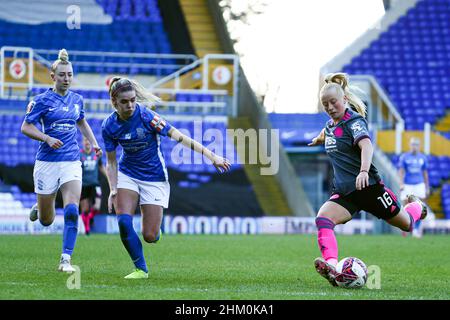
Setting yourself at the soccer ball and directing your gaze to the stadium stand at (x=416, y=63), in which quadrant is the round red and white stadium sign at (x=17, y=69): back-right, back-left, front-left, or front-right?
front-left

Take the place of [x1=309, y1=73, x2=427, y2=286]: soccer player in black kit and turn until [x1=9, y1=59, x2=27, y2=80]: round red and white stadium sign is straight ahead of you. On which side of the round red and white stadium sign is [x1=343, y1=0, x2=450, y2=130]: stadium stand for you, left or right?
right

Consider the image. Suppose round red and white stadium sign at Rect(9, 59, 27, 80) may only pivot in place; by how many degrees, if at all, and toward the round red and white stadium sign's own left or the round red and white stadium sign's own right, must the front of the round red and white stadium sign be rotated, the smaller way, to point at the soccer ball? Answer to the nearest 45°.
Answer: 0° — it already faces it

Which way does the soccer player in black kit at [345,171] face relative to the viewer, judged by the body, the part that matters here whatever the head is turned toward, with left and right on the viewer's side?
facing the viewer and to the left of the viewer

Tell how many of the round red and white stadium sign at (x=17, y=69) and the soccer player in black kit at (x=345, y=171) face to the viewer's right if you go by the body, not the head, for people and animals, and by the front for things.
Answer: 0

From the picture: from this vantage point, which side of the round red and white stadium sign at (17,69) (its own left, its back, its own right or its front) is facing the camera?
front

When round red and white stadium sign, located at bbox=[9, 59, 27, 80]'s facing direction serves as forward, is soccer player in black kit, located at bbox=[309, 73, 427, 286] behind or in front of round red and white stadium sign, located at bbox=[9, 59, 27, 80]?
in front

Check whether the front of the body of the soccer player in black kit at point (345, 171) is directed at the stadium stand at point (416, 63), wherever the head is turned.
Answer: no

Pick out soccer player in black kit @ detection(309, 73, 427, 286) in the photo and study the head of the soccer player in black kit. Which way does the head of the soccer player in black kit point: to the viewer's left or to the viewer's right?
to the viewer's left

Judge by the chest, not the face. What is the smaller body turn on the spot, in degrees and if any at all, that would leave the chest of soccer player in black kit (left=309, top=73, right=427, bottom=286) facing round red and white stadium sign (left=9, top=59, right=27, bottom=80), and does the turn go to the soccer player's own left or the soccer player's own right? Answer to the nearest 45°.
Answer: approximately 90° to the soccer player's own right
